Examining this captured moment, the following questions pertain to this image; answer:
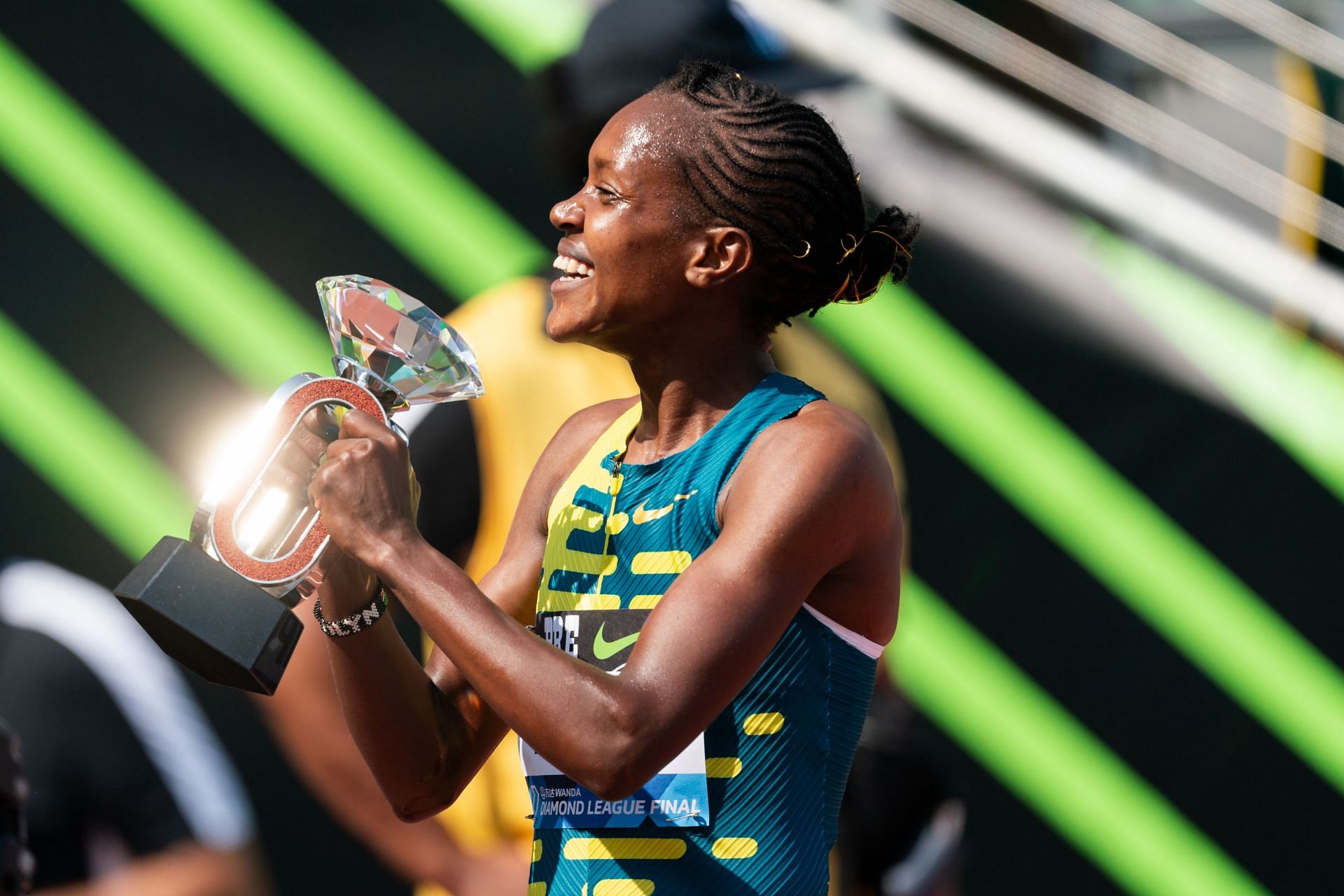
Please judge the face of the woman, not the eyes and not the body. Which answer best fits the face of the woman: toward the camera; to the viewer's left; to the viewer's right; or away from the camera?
to the viewer's left

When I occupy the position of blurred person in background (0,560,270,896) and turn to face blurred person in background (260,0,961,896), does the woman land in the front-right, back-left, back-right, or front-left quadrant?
front-right

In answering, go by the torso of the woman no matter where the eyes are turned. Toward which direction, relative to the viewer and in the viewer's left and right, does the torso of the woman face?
facing the viewer and to the left of the viewer

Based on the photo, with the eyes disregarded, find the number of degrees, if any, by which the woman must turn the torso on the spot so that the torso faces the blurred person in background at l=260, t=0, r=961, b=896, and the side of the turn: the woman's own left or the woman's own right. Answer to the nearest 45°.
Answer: approximately 135° to the woman's own right
